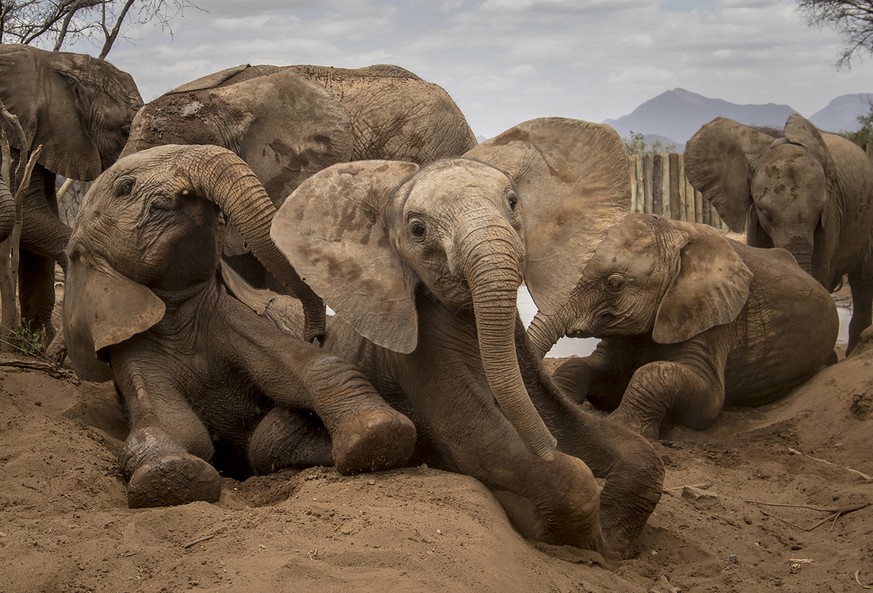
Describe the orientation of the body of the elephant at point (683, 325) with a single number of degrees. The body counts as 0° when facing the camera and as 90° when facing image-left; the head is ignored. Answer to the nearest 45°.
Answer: approximately 45°

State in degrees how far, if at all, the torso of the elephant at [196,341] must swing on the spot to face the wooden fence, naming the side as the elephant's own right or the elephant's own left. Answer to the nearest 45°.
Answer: approximately 90° to the elephant's own left

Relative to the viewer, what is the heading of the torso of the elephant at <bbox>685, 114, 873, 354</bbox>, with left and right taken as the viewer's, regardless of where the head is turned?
facing the viewer and to the left of the viewer

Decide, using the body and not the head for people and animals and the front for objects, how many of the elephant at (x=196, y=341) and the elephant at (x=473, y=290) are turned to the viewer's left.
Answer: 0

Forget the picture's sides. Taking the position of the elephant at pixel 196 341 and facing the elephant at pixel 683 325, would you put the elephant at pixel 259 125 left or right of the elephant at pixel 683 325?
left

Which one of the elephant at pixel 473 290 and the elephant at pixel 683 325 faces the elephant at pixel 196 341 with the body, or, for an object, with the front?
the elephant at pixel 683 325

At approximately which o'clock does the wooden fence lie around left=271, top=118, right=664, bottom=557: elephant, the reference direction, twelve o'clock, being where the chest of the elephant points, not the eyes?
The wooden fence is roughly at 8 o'clock from the elephant.

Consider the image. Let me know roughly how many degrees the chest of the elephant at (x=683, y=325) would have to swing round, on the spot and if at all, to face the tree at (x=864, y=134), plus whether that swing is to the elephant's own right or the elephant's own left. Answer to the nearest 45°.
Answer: approximately 135° to the elephant's own right

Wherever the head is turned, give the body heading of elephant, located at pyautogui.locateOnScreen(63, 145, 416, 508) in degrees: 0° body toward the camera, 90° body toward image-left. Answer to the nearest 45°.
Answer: approximately 315°

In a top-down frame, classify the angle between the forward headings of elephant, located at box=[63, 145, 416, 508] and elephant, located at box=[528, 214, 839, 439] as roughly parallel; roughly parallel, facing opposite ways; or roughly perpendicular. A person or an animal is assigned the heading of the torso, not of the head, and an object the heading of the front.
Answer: roughly perpendicular

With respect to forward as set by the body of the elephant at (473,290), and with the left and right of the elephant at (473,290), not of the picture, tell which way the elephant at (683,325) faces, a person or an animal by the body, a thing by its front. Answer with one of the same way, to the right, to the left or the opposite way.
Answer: to the right

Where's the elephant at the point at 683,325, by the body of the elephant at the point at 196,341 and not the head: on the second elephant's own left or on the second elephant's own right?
on the second elephant's own left

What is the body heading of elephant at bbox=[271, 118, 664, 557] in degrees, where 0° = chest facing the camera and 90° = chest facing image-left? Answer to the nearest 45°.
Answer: approximately 315°
